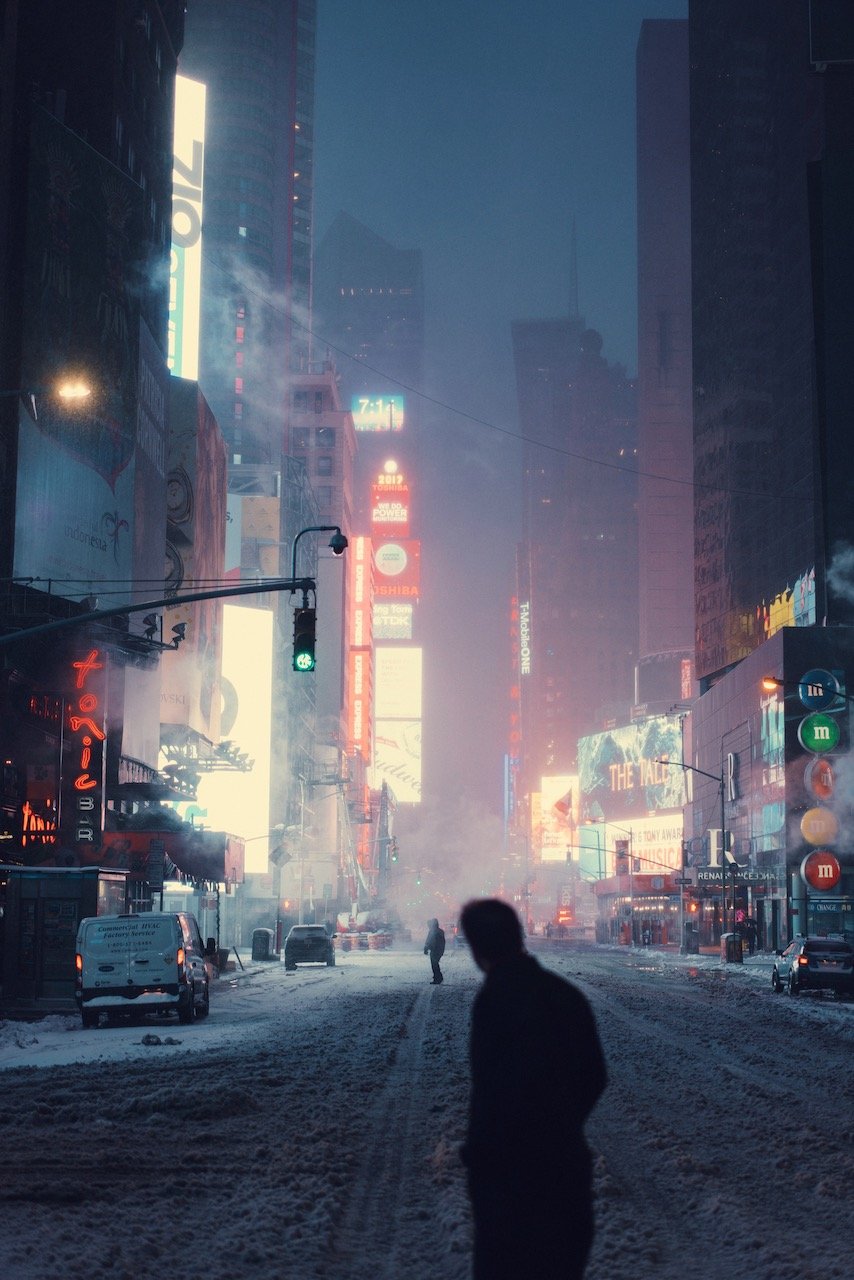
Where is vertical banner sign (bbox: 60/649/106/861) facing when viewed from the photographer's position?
facing the viewer

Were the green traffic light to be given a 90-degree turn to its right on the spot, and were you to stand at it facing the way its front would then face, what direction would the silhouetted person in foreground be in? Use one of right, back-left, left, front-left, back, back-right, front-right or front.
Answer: left

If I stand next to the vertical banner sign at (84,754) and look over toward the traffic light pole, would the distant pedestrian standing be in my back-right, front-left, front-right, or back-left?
front-left

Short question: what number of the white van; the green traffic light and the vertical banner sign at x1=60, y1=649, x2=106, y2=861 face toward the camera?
2

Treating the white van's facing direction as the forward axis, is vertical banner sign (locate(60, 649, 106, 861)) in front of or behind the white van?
in front

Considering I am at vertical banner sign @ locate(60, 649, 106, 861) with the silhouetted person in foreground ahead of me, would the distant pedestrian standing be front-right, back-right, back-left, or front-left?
front-left

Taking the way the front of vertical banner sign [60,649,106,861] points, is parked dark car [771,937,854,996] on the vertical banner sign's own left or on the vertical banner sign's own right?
on the vertical banner sign's own left

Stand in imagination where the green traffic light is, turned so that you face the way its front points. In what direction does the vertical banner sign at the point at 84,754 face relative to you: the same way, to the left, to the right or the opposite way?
the same way

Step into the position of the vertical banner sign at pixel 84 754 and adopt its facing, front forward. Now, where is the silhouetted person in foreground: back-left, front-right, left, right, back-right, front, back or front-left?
front

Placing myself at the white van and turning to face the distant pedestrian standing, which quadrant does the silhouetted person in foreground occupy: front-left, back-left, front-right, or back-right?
back-right

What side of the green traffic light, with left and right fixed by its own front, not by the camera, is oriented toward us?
front

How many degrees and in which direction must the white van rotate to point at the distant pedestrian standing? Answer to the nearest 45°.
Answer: approximately 45° to its right

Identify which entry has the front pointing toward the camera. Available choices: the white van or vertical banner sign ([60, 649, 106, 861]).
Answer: the vertical banner sign

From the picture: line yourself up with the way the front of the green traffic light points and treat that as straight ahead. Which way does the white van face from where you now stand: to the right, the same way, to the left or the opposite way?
the opposite way

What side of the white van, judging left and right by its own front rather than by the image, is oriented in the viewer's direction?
back

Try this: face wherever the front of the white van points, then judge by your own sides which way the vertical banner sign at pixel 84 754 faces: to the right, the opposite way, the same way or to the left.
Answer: the opposite way
